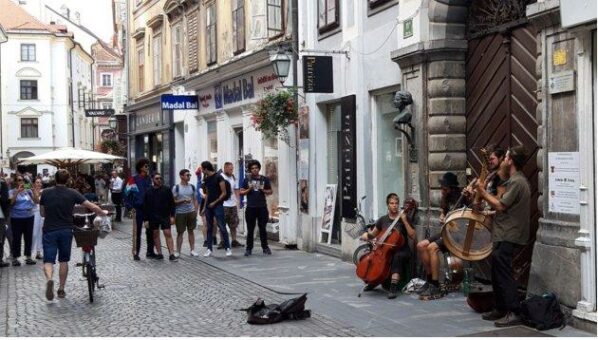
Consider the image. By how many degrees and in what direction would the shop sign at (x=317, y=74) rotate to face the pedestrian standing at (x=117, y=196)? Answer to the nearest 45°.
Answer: approximately 135° to its right

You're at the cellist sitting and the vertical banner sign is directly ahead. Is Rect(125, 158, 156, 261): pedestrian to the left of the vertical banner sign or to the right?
left

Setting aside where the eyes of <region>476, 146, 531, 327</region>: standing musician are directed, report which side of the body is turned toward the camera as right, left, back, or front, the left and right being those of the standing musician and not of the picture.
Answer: left

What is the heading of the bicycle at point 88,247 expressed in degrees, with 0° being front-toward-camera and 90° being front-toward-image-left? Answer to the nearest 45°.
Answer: approximately 180°

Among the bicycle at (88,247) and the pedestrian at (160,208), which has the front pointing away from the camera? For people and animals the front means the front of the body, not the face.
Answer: the bicycle

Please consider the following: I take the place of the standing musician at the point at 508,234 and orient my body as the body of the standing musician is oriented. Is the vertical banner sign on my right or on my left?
on my right

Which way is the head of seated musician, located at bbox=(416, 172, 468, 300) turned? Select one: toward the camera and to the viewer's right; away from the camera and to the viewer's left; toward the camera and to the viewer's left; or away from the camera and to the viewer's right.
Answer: toward the camera and to the viewer's left

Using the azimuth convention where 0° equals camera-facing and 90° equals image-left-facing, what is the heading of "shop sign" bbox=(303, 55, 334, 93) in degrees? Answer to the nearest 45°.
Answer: approximately 0°

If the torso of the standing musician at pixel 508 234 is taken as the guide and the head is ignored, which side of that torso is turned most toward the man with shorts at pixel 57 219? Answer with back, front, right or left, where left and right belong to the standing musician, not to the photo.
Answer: front

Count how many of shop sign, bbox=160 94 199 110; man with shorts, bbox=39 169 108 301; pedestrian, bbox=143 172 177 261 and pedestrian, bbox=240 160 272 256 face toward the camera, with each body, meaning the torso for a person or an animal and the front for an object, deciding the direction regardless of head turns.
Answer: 3

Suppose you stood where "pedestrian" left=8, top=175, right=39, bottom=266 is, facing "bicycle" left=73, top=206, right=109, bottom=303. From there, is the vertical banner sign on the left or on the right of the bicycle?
left

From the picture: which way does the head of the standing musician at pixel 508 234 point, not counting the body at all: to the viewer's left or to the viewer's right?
to the viewer's left
